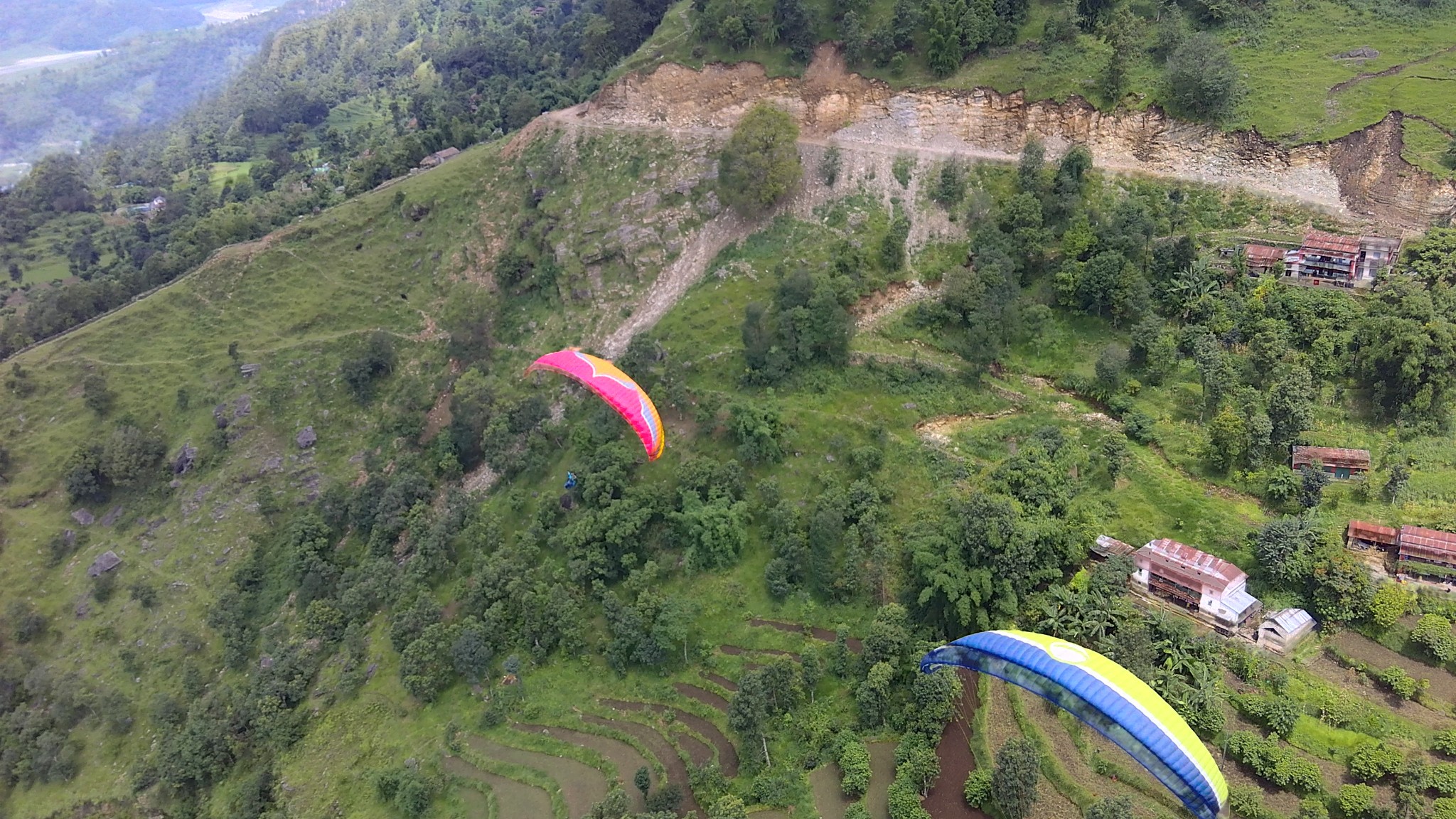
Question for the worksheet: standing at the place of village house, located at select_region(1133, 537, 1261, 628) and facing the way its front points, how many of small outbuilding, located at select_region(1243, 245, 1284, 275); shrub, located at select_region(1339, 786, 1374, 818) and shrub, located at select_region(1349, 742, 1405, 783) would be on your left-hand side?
2

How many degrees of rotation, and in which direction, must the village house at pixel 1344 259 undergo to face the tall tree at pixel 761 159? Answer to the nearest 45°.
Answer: approximately 90° to its right

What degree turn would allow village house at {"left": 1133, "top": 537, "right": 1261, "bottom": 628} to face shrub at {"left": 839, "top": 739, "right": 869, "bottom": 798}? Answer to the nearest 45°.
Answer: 0° — it already faces it

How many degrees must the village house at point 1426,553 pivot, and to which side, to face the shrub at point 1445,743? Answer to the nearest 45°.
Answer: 0° — it already faces it

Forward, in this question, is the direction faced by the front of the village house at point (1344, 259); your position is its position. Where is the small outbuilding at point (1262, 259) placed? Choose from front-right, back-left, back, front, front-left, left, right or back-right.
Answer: right

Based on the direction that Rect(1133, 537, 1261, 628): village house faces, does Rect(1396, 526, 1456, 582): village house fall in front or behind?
behind

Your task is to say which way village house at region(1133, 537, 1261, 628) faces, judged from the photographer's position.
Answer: facing the viewer and to the left of the viewer

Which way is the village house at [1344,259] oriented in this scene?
toward the camera

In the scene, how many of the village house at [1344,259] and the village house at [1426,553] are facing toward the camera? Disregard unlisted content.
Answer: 2

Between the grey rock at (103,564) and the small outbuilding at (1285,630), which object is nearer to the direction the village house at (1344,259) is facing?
the small outbuilding

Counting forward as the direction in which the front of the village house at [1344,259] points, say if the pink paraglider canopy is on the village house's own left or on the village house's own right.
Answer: on the village house's own right

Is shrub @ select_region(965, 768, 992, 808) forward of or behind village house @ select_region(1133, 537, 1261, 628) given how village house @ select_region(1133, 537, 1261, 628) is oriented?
forward

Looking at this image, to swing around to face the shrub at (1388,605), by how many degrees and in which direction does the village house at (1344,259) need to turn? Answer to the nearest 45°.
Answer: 0° — it already faces it

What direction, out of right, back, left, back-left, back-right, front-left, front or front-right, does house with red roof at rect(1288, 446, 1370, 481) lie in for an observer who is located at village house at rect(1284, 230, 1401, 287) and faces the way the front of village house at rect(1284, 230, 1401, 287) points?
front

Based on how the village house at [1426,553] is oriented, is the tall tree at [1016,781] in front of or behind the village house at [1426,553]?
in front

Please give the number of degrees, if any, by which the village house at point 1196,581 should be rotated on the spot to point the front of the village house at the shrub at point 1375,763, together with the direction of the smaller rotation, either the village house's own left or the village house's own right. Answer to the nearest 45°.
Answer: approximately 90° to the village house's own left

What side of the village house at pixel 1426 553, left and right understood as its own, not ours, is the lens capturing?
front

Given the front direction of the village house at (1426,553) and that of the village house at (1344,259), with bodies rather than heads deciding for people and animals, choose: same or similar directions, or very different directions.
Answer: same or similar directions

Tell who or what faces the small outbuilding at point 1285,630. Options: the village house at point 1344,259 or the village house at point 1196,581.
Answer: the village house at point 1344,259
